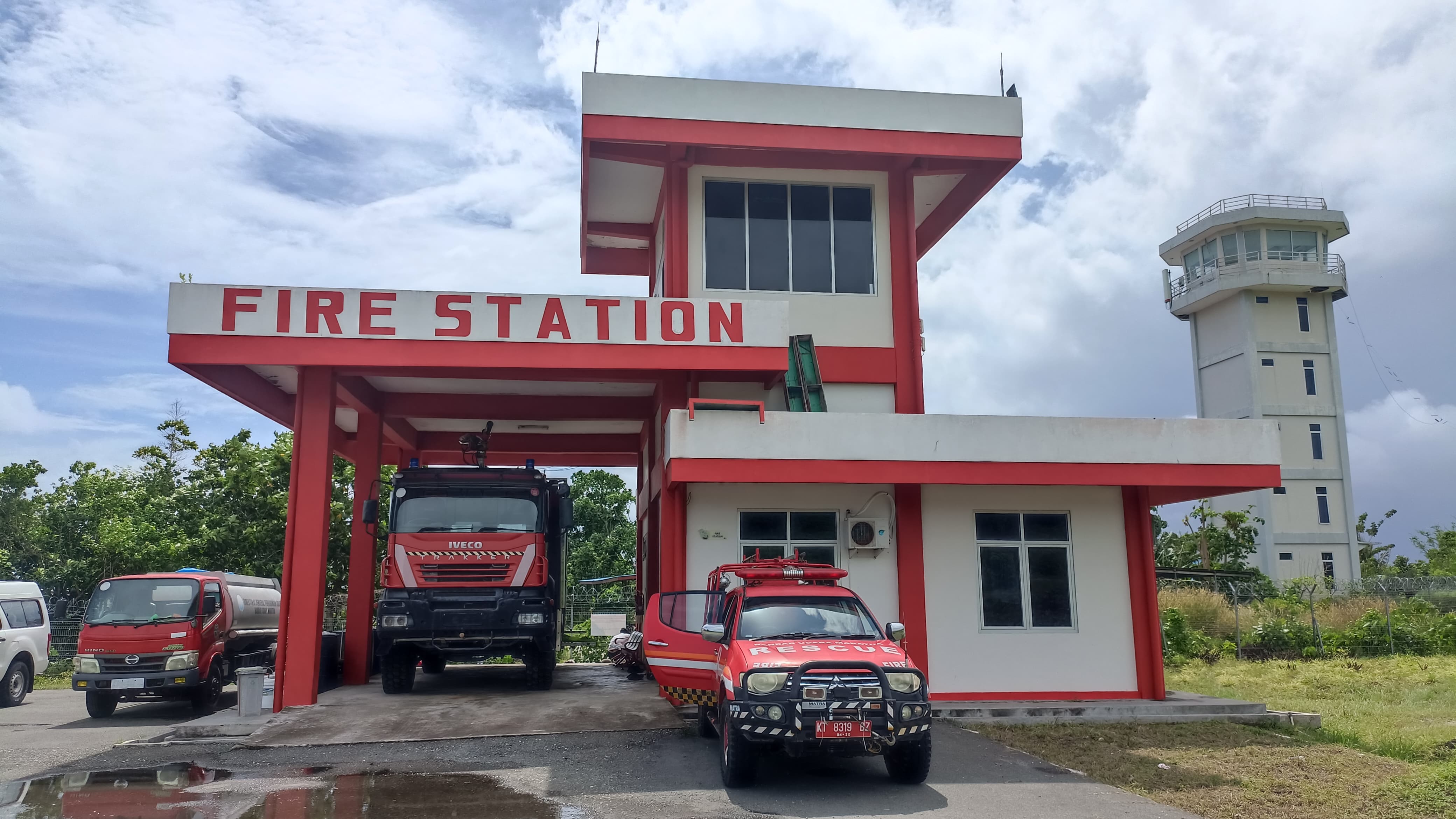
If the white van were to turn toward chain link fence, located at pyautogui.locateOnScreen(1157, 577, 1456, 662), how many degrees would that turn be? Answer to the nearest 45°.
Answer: approximately 135° to its left

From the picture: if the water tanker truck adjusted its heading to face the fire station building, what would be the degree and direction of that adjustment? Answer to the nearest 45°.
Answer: approximately 90° to its left

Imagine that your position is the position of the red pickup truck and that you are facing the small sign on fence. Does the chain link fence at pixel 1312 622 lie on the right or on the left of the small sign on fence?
right

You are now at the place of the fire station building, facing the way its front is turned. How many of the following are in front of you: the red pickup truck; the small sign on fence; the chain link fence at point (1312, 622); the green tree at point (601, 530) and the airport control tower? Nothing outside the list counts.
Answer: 1

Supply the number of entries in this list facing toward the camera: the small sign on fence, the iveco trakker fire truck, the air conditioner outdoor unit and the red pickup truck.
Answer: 4

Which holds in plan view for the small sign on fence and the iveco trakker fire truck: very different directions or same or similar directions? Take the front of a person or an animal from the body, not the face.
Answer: same or similar directions

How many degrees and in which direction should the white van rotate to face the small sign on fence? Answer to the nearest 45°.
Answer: approximately 135° to its left

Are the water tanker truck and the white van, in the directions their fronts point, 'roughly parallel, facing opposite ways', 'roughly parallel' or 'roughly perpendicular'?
roughly parallel

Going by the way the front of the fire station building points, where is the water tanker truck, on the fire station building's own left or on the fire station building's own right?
on the fire station building's own right

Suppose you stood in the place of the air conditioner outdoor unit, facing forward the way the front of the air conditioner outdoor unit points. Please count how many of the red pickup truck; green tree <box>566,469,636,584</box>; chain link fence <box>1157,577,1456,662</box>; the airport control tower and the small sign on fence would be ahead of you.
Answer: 1

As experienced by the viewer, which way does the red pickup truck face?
facing the viewer

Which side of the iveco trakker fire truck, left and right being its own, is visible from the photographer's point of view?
front

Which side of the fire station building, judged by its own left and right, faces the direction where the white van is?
right

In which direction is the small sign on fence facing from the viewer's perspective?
toward the camera
